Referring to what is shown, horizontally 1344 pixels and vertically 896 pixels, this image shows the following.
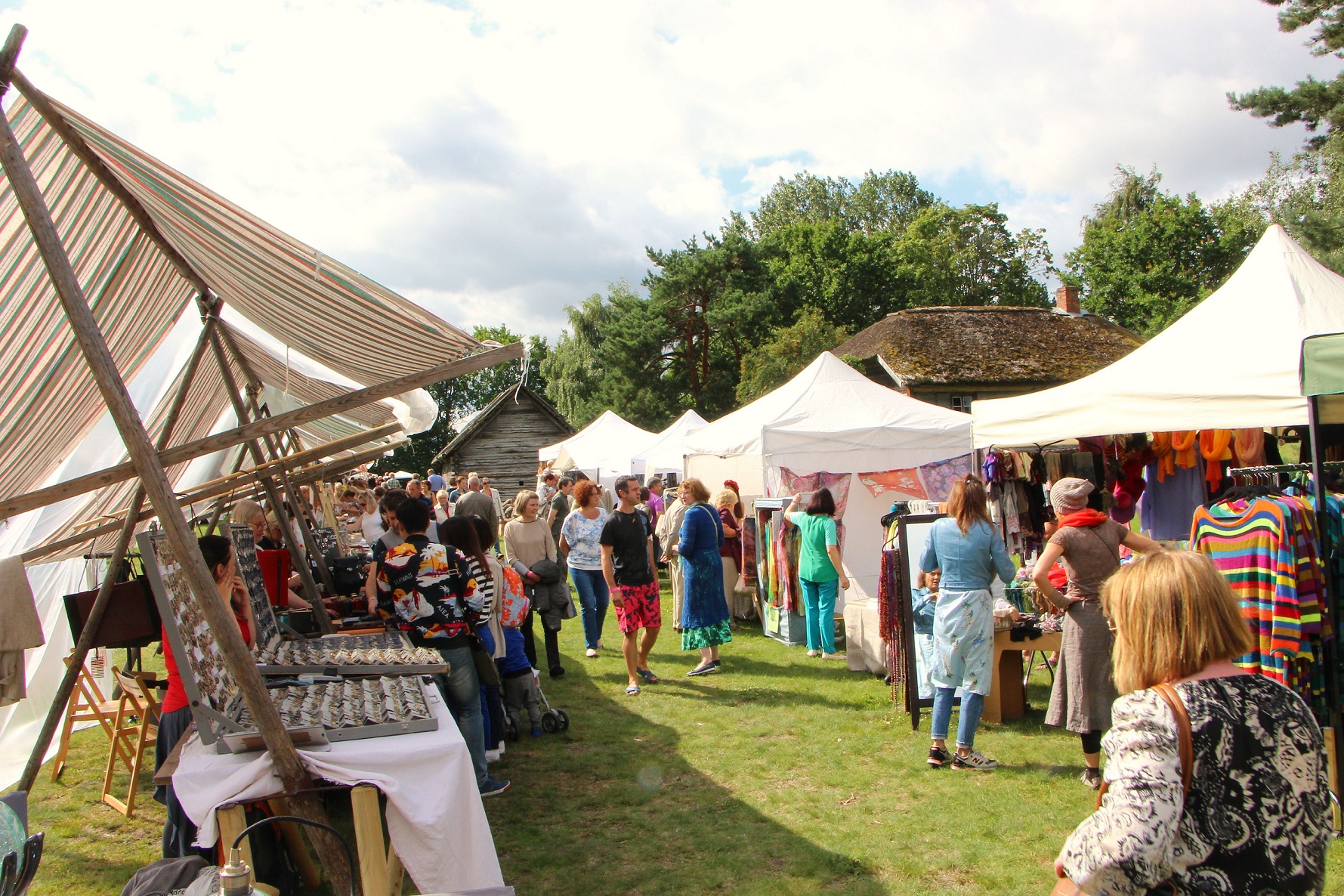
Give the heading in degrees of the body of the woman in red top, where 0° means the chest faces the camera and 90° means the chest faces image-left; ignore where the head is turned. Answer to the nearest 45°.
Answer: approximately 270°

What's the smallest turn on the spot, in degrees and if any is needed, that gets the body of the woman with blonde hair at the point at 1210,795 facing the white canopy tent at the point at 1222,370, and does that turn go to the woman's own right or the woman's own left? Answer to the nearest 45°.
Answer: approximately 45° to the woman's own right

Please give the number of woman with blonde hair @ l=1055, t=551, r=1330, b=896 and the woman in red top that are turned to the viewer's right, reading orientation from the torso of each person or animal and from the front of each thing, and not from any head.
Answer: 1

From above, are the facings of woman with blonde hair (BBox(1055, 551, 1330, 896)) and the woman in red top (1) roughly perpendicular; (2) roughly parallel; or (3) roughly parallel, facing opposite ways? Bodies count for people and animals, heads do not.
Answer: roughly perpendicular

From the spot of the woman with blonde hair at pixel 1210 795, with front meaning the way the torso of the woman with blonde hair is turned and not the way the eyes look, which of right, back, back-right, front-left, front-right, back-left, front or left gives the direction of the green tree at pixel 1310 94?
front-right

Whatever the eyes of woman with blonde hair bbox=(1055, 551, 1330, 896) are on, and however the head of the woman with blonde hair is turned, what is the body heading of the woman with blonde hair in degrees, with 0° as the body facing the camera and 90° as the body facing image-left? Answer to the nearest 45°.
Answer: approximately 135°

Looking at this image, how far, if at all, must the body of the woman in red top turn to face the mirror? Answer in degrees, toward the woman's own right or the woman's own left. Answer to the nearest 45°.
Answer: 0° — they already face it

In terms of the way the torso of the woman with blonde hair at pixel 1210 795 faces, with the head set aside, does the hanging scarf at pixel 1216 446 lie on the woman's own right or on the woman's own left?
on the woman's own right

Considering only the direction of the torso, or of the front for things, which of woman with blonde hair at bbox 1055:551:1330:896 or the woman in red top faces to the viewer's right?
the woman in red top

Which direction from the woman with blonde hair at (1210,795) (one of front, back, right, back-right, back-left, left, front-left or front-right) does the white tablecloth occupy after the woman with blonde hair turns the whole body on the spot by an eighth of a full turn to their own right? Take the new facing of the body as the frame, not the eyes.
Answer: left

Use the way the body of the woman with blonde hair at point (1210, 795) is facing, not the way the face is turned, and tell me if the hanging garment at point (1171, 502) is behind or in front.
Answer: in front

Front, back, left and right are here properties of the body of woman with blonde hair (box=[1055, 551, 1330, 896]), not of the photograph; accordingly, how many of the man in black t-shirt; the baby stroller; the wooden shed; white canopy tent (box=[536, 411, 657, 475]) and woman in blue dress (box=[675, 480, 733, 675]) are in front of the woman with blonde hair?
5

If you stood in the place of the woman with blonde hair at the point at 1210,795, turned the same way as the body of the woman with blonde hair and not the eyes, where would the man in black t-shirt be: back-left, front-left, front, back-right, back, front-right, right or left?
front

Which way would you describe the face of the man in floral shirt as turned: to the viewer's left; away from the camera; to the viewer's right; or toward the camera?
away from the camera

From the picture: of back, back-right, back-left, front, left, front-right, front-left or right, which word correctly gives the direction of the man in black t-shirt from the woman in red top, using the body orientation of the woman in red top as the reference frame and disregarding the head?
front-left
